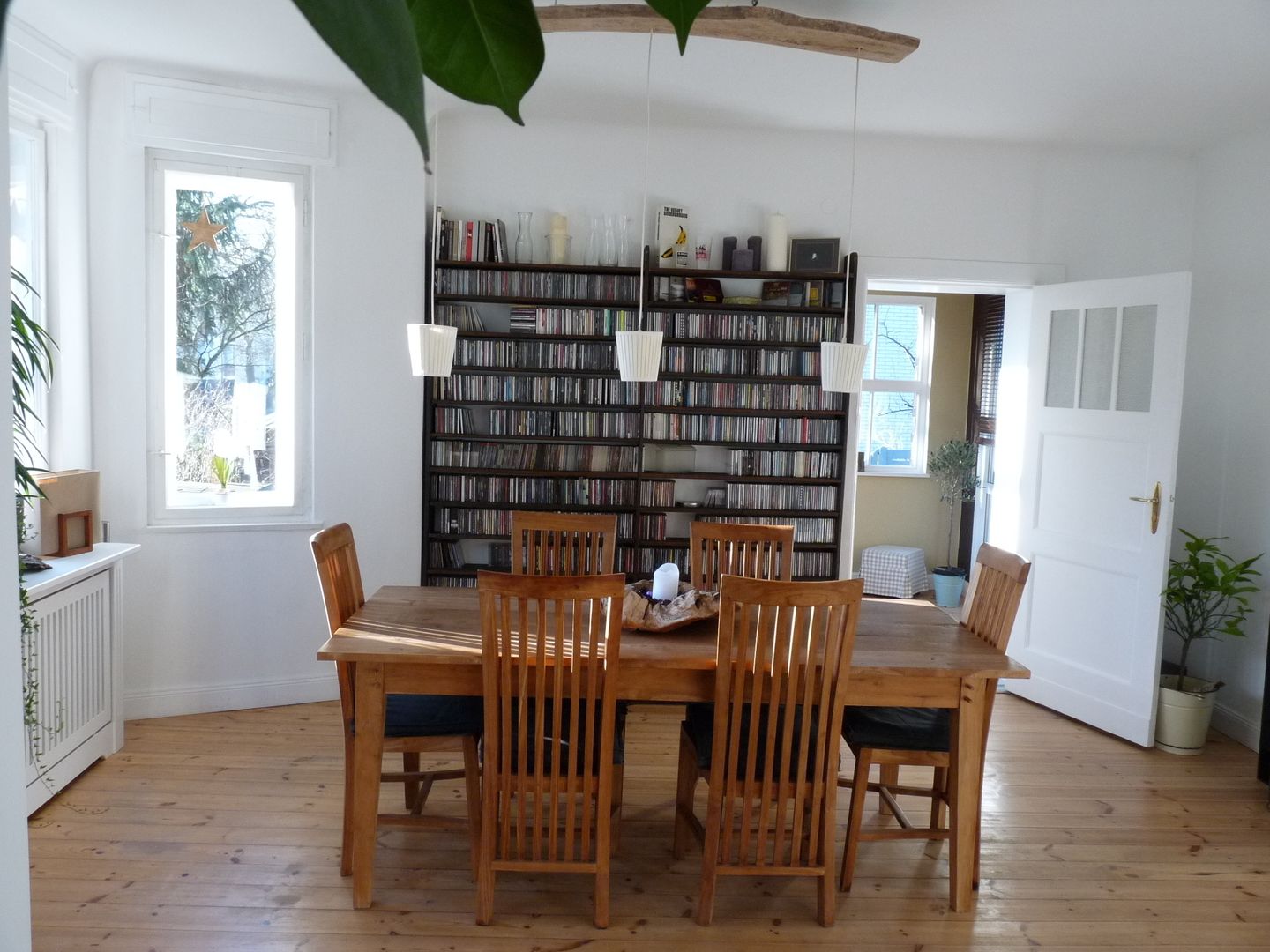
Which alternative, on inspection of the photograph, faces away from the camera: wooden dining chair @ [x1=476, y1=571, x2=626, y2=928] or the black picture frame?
the wooden dining chair

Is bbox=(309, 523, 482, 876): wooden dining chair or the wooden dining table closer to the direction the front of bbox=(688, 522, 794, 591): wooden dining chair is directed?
the wooden dining table

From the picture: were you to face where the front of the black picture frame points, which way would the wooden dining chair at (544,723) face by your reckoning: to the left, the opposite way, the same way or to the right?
the opposite way

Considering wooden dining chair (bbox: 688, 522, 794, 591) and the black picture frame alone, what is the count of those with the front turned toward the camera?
2

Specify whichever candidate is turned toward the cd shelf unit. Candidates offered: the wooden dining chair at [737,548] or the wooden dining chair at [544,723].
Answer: the wooden dining chair at [544,723]

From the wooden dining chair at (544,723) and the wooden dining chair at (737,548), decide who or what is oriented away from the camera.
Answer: the wooden dining chair at (544,723)

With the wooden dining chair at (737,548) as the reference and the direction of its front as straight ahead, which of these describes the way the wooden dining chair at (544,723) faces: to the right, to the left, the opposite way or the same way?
the opposite way

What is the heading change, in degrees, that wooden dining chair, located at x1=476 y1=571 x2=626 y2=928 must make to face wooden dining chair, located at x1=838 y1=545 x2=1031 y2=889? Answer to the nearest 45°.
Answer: approximately 90° to its right

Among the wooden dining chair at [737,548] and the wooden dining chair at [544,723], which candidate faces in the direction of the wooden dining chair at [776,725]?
the wooden dining chair at [737,548]

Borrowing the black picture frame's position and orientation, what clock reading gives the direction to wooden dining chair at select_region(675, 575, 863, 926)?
The wooden dining chair is roughly at 12 o'clock from the black picture frame.

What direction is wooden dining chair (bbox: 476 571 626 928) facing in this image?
away from the camera

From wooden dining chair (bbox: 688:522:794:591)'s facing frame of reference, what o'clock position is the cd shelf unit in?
The cd shelf unit is roughly at 5 o'clock from the wooden dining chair.
